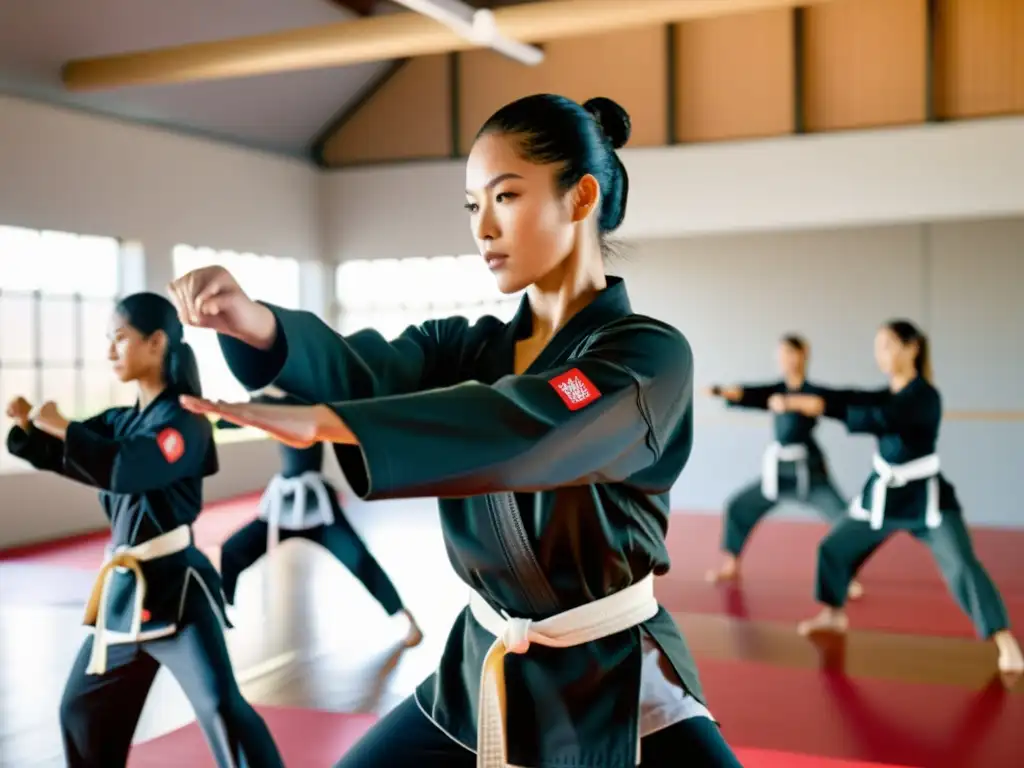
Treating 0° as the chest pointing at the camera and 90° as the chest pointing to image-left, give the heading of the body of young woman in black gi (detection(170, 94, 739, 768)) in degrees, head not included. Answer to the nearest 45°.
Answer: approximately 45°

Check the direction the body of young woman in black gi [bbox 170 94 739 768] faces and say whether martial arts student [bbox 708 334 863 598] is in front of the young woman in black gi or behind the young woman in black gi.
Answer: behind

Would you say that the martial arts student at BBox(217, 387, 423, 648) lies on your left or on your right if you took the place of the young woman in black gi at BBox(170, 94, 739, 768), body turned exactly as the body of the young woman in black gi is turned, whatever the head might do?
on your right

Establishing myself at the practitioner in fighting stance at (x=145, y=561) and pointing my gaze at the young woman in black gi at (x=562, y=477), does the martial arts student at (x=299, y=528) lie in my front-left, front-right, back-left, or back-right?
back-left

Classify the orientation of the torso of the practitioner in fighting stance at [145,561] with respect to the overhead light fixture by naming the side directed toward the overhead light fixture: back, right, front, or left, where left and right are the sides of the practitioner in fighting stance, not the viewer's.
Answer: back

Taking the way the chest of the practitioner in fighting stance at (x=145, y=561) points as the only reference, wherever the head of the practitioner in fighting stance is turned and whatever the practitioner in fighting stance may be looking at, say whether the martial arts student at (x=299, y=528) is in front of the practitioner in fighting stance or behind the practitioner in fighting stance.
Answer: behind

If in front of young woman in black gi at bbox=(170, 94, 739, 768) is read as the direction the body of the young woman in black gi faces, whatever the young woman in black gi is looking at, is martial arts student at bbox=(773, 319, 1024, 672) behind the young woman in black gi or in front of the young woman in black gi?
behind

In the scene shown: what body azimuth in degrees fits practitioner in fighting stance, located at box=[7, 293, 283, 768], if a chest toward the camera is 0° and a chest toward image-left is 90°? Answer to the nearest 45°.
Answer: approximately 45°
